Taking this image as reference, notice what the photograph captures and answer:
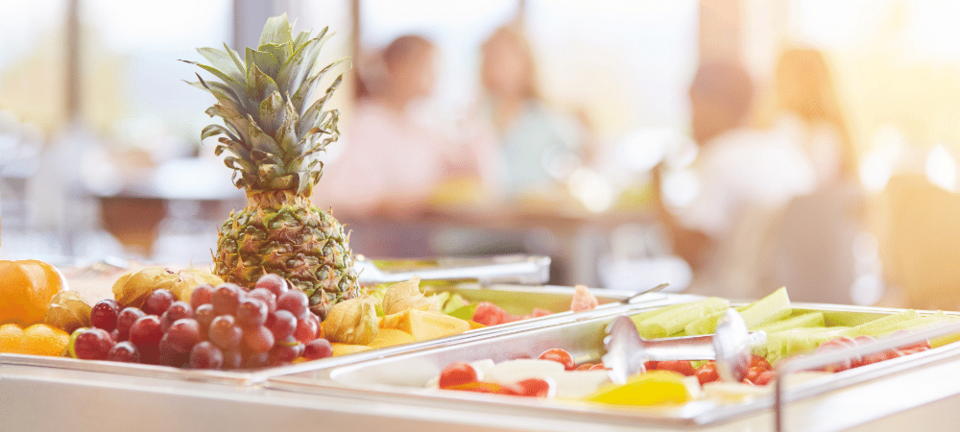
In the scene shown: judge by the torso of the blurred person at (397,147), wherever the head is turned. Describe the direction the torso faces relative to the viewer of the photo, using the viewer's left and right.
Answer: facing the viewer and to the right of the viewer

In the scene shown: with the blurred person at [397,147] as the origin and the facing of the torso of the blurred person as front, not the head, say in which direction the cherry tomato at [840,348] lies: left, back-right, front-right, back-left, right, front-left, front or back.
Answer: front-right

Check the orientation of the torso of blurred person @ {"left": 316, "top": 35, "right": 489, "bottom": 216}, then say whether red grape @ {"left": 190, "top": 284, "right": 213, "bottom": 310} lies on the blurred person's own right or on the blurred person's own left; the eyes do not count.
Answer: on the blurred person's own right

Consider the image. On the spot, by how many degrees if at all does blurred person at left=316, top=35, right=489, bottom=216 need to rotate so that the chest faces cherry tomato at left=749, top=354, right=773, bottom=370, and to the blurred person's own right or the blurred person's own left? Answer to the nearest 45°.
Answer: approximately 45° to the blurred person's own right

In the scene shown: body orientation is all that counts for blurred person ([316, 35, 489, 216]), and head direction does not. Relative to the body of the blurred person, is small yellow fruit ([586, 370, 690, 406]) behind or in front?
in front
